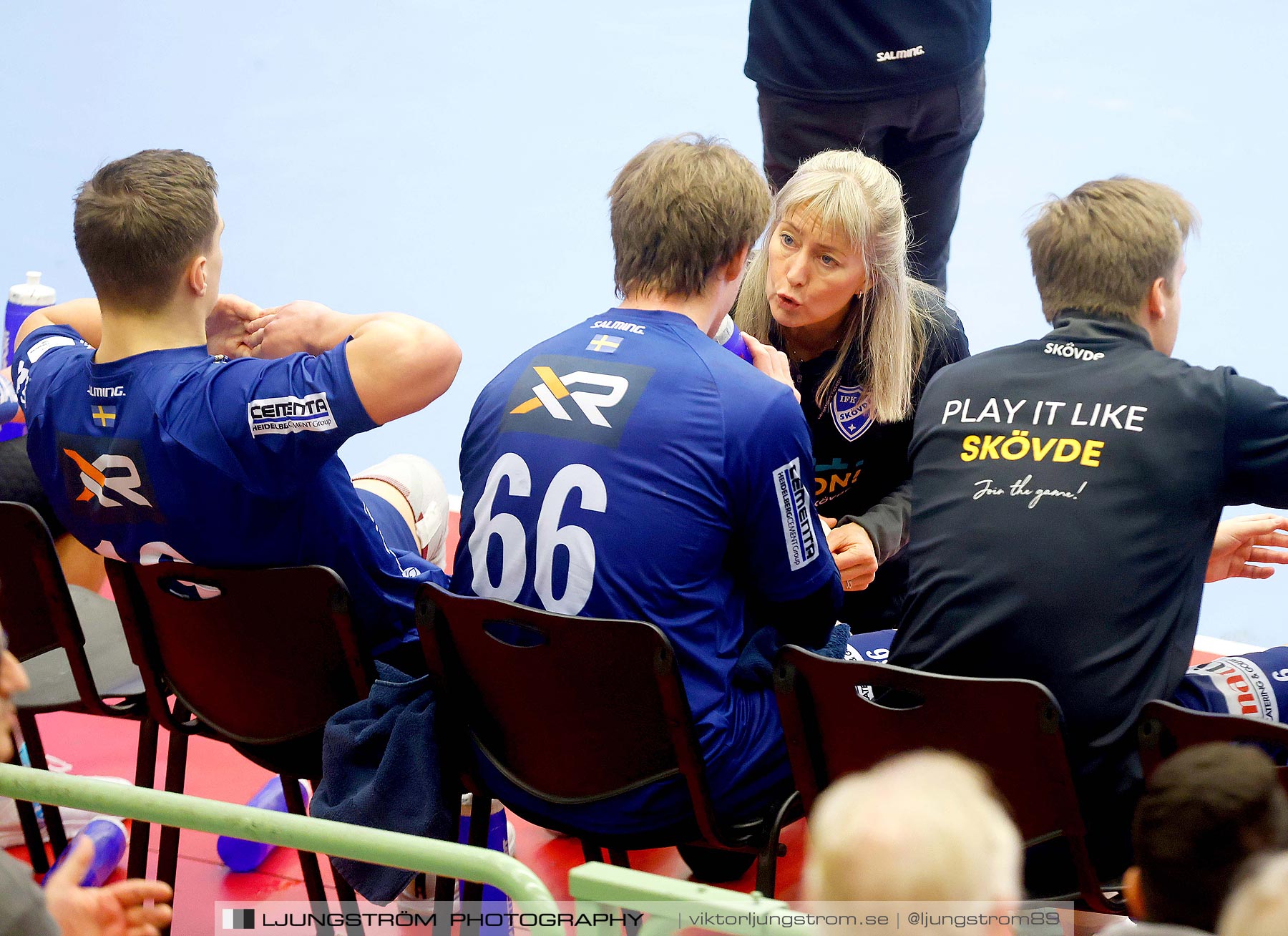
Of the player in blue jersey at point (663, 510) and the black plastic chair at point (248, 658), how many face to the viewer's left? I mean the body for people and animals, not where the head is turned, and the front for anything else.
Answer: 0

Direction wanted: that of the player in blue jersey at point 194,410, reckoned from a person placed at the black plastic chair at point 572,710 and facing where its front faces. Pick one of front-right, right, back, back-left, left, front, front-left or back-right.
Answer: left

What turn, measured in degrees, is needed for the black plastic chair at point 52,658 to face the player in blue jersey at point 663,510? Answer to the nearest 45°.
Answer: approximately 90° to its right

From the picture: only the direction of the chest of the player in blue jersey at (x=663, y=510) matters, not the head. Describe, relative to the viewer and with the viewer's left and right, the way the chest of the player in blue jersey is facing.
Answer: facing away from the viewer and to the right of the viewer

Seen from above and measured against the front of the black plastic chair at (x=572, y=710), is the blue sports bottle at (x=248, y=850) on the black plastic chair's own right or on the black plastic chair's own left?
on the black plastic chair's own left

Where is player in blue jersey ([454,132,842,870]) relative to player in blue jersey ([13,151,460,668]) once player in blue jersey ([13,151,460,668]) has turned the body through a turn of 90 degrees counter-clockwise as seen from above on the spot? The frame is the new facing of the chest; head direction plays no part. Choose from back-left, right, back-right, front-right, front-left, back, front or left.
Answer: back

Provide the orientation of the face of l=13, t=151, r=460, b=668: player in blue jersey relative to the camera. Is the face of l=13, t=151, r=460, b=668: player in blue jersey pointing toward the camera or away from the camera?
away from the camera

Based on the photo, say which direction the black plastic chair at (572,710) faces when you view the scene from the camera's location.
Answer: facing away from the viewer and to the right of the viewer

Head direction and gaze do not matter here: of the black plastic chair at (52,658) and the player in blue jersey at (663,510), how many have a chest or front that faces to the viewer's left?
0

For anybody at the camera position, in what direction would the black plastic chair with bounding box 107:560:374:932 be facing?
facing away from the viewer and to the right of the viewer

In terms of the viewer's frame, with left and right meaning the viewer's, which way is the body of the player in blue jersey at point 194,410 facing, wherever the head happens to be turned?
facing away from the viewer and to the right of the viewer

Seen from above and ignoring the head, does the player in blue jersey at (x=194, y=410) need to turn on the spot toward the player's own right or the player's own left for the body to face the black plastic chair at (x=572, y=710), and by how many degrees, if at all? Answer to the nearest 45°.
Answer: approximately 90° to the player's own right

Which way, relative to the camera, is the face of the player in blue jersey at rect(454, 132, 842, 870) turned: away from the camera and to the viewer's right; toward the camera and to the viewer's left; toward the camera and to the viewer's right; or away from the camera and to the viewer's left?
away from the camera and to the viewer's right
